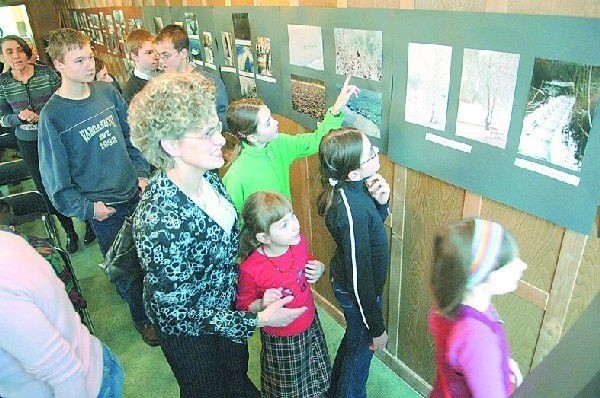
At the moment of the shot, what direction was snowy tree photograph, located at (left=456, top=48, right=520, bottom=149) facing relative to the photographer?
facing the viewer and to the left of the viewer

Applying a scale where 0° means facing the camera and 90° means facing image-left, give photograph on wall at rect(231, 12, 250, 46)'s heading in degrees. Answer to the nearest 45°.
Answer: approximately 45°

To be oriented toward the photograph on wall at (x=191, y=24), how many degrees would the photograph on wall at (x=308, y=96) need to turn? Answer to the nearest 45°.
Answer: approximately 90° to its right

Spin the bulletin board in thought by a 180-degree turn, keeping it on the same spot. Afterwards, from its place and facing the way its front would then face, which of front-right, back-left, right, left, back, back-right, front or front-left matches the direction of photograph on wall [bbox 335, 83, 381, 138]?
left

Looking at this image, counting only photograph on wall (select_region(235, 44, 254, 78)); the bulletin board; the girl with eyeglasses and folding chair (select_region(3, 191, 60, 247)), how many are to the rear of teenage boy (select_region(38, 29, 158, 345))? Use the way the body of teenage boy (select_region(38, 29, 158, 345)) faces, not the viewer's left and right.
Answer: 1

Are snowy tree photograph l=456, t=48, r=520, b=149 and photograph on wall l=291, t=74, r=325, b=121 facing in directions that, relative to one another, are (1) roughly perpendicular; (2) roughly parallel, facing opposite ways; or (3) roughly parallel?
roughly parallel

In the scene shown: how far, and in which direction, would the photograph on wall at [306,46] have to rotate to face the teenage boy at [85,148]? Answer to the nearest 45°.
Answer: approximately 45° to its right

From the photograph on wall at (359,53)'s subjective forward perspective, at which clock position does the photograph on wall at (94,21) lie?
the photograph on wall at (94,21) is roughly at 3 o'clock from the photograph on wall at (359,53).

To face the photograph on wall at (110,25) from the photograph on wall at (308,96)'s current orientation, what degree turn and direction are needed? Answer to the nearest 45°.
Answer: approximately 90° to its right

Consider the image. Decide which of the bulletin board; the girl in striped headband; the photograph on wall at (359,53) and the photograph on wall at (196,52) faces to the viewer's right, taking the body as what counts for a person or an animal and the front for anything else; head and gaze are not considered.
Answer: the girl in striped headband

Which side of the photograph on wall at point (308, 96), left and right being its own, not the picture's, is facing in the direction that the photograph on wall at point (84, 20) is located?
right

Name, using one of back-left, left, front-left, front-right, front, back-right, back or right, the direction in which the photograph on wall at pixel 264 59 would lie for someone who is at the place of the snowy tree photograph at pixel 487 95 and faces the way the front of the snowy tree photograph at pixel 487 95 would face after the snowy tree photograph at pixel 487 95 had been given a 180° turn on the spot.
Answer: left

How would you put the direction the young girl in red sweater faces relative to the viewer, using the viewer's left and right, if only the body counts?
facing the viewer and to the right of the viewer

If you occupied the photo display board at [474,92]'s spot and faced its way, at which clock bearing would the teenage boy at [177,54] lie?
The teenage boy is roughly at 3 o'clock from the photo display board.

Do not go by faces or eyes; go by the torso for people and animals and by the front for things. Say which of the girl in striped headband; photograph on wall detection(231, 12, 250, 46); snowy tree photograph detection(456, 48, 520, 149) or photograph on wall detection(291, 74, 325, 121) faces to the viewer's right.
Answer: the girl in striped headband

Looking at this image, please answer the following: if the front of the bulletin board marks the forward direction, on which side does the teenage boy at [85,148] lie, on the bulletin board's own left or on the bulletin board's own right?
on the bulletin board's own right
